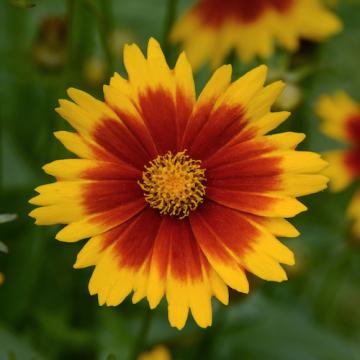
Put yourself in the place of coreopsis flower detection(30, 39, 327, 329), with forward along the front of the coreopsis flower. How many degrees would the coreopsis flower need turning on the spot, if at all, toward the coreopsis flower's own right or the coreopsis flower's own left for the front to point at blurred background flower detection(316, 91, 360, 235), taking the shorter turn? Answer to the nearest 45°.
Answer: approximately 135° to the coreopsis flower's own left

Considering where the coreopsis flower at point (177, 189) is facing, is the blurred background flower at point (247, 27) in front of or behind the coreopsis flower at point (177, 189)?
behind

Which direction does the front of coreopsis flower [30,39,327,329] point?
toward the camera
